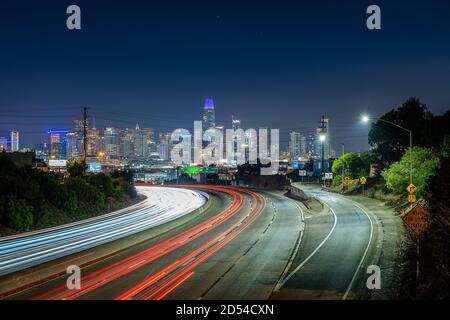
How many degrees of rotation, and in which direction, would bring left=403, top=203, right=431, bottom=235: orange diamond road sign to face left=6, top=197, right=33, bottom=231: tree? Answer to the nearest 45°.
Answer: approximately 90° to its right

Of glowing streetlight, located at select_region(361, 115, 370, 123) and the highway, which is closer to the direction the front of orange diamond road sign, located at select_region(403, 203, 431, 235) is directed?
the highway

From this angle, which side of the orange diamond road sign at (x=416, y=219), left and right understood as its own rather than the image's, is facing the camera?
front

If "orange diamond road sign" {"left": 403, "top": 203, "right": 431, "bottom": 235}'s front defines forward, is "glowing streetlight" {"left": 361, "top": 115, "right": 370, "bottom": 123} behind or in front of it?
behind

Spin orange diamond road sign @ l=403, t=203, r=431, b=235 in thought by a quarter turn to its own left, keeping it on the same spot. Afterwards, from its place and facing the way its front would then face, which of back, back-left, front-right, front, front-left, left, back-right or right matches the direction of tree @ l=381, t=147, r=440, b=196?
left

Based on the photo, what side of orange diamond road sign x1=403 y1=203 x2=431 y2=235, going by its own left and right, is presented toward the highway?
right

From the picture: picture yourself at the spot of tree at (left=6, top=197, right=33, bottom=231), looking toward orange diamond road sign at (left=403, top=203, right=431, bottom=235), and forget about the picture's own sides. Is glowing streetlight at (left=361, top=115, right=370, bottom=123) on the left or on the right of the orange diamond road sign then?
left
